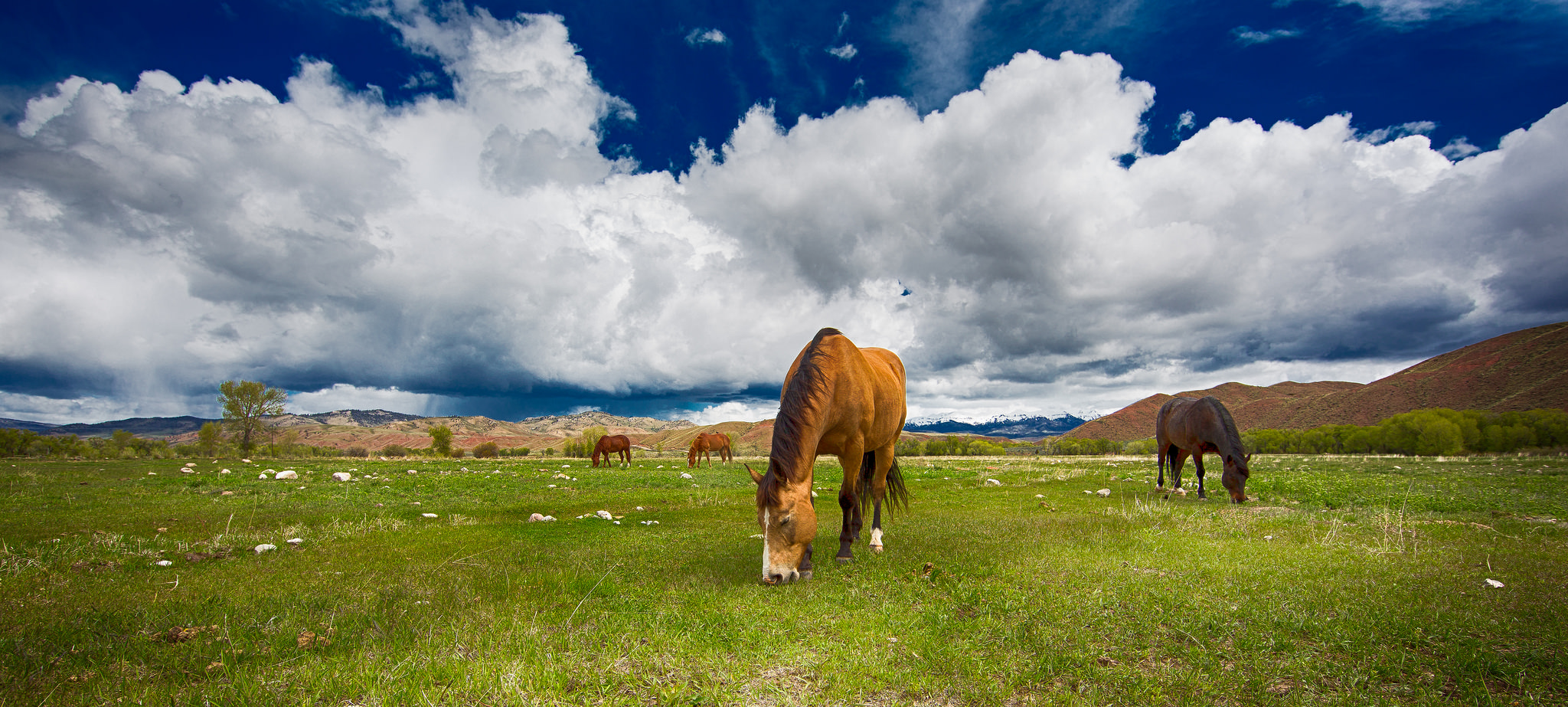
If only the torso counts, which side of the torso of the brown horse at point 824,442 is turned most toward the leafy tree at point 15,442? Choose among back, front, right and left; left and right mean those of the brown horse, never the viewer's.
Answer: right

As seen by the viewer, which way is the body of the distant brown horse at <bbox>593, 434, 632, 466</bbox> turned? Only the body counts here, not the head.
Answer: to the viewer's left

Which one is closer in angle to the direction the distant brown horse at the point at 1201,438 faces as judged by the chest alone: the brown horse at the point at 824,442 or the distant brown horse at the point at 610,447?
the brown horse

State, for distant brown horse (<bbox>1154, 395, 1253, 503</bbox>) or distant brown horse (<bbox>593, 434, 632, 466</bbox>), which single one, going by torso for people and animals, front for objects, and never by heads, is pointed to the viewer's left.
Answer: distant brown horse (<bbox>593, 434, 632, 466</bbox>)

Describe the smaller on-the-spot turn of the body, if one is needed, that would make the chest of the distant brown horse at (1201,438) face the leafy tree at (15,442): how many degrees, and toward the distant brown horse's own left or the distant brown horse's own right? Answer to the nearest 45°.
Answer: approximately 135° to the distant brown horse's own right

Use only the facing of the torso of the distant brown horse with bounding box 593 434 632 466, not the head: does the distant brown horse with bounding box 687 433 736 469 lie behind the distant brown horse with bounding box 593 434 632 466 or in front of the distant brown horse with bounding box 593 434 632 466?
behind

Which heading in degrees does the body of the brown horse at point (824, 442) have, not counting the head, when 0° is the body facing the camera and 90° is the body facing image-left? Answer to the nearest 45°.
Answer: approximately 45°

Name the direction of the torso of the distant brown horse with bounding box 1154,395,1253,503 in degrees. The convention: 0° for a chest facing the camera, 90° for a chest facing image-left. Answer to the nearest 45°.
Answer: approximately 315°

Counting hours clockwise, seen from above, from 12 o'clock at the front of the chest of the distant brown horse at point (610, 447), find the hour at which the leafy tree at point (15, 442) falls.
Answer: The leafy tree is roughly at 1 o'clock from the distant brown horse.

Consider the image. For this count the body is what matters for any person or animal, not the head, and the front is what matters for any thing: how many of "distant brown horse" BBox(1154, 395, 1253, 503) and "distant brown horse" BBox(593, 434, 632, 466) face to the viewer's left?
1

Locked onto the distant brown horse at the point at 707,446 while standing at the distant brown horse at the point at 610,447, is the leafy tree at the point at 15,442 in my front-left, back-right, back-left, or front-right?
back-left

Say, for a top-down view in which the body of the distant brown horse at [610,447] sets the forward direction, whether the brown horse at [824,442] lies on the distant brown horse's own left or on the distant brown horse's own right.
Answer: on the distant brown horse's own left
